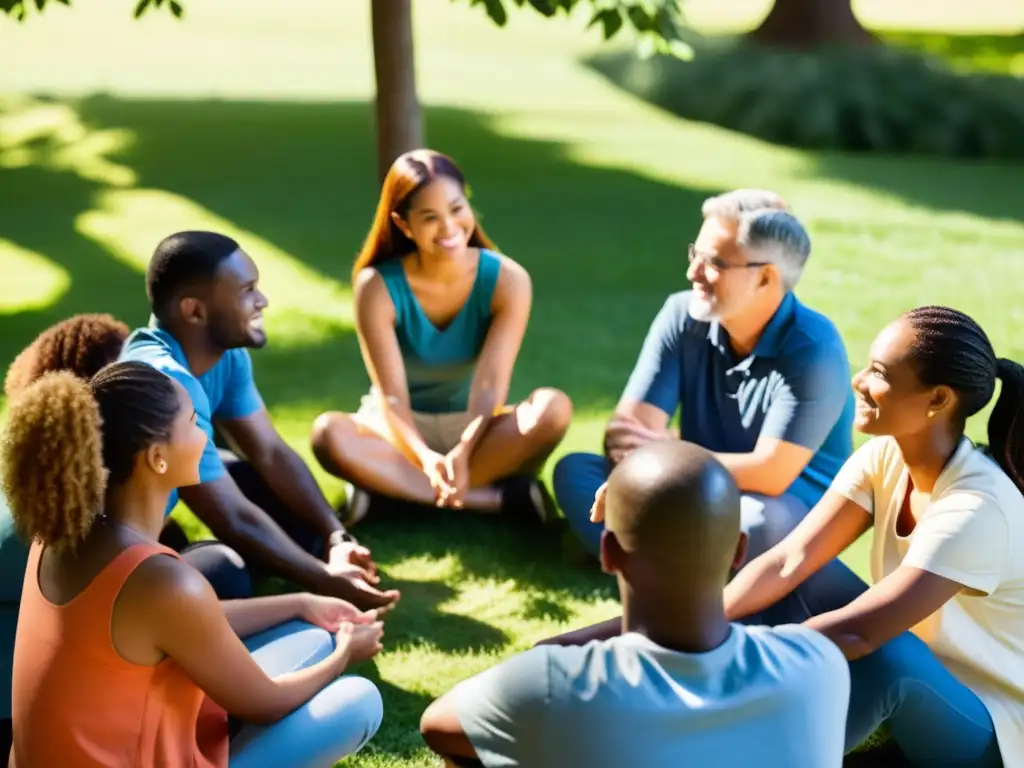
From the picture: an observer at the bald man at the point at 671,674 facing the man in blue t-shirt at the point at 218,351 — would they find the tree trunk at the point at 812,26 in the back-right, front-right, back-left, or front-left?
front-right

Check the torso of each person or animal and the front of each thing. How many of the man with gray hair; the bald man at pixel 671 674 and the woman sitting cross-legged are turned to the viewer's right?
0

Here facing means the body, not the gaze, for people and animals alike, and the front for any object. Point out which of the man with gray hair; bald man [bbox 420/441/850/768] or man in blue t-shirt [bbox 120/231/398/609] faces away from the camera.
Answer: the bald man

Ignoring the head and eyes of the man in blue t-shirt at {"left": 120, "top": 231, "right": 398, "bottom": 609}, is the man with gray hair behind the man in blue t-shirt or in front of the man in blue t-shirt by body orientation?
in front

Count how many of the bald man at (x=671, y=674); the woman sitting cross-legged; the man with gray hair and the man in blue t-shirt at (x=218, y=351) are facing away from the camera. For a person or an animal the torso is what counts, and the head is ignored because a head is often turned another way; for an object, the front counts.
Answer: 1

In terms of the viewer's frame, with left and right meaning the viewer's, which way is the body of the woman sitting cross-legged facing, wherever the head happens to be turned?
facing the viewer

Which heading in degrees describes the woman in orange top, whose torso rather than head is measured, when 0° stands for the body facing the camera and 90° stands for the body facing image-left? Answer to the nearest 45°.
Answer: approximately 225°

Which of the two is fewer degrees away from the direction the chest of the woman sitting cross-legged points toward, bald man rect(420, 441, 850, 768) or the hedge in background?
the bald man

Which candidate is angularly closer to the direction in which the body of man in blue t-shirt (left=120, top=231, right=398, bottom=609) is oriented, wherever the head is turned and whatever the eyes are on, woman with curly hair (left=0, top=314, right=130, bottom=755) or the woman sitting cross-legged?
the woman sitting cross-legged

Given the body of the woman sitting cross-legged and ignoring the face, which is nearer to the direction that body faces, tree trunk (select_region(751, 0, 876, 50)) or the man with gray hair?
the man with gray hair

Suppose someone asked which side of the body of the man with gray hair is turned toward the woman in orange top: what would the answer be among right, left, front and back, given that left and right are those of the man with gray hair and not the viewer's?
front

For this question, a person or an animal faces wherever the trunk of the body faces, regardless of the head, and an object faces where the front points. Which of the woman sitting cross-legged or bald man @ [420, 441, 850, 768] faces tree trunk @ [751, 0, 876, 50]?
the bald man

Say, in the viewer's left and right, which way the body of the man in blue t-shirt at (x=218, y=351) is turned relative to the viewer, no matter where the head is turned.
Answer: facing to the right of the viewer

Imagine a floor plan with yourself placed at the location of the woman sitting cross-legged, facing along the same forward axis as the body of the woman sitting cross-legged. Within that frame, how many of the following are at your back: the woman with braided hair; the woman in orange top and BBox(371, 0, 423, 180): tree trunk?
1

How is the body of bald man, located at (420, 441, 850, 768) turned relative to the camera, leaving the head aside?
away from the camera

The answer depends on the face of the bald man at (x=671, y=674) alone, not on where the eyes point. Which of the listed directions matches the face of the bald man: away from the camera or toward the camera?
away from the camera

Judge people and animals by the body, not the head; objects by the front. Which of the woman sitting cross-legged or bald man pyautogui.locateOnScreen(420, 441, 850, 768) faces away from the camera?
the bald man

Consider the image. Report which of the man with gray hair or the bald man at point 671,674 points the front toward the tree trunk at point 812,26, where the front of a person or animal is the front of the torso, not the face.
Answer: the bald man
